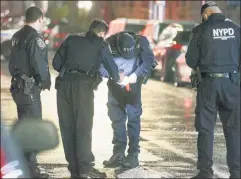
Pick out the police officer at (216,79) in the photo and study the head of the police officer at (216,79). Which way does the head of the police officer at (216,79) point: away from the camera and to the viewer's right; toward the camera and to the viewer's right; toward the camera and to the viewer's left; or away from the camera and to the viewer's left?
away from the camera and to the viewer's left

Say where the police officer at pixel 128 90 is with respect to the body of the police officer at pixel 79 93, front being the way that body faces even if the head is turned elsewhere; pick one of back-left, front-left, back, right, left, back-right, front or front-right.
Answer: front

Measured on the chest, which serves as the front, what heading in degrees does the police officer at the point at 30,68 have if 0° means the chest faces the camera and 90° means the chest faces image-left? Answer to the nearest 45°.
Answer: approximately 225°

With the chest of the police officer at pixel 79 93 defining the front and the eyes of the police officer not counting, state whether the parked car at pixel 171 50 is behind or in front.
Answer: in front

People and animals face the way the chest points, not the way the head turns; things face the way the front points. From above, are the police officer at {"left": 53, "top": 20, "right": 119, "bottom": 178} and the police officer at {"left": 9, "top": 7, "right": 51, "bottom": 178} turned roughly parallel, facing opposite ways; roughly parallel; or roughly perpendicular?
roughly parallel

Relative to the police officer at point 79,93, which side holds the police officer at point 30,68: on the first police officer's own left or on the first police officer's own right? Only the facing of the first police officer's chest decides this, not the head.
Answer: on the first police officer's own left

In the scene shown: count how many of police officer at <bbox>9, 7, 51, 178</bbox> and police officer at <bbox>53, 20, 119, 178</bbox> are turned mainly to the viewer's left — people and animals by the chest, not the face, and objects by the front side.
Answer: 0

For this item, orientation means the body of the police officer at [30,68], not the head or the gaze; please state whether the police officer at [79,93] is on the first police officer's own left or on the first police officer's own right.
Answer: on the first police officer's own right

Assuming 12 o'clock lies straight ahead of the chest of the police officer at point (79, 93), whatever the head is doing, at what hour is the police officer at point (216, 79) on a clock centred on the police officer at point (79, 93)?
the police officer at point (216, 79) is roughly at 2 o'clock from the police officer at point (79, 93).

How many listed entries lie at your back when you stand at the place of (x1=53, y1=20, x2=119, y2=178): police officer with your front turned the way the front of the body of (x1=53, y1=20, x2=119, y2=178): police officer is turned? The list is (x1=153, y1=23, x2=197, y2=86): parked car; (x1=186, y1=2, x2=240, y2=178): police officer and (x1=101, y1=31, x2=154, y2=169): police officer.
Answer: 0

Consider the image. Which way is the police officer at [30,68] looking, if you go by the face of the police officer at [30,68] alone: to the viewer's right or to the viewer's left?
to the viewer's right

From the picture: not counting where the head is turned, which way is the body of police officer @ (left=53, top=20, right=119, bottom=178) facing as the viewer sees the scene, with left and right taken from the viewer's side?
facing away from the viewer and to the right of the viewer

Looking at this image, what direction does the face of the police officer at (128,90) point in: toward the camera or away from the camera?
toward the camera
